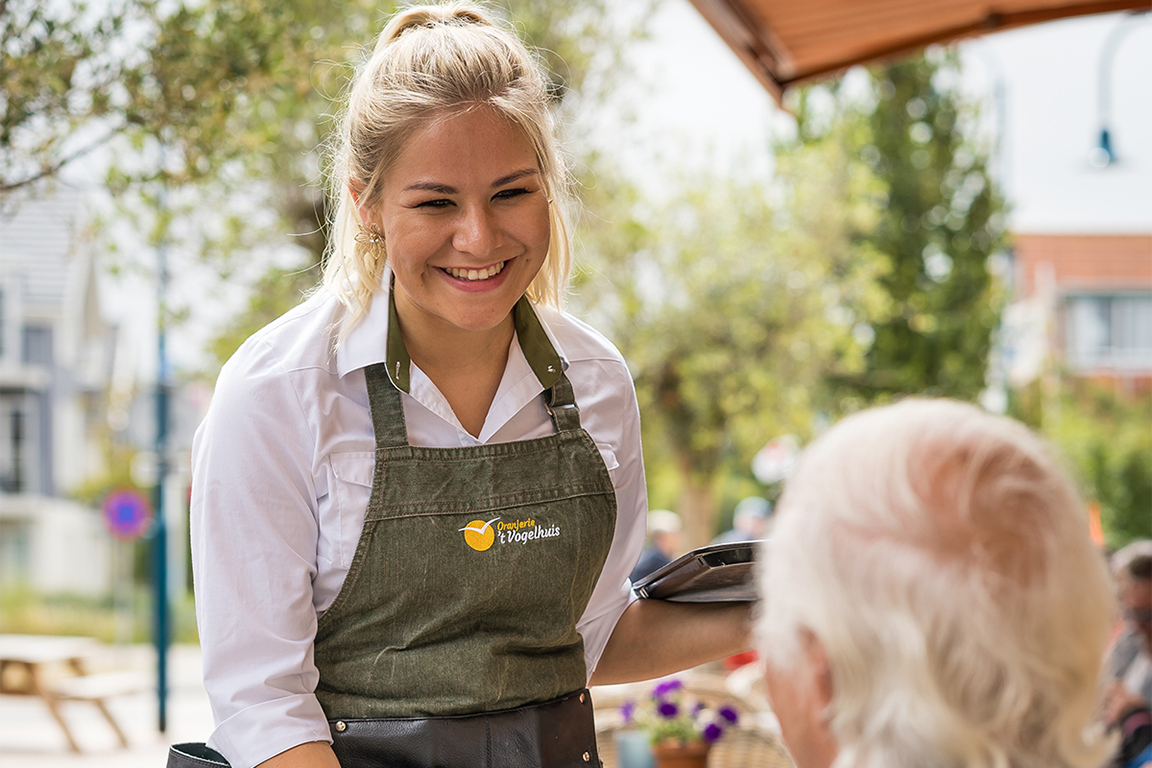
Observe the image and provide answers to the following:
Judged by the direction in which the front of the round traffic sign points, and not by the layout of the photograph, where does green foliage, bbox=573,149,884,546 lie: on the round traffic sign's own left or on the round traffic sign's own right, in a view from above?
on the round traffic sign's own left

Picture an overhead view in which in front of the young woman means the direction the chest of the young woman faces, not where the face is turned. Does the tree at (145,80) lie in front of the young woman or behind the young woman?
behind

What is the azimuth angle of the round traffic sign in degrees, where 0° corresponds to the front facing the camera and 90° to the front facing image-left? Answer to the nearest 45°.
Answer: approximately 0°

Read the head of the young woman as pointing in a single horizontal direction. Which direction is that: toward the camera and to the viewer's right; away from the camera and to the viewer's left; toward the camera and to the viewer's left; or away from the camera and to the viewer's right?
toward the camera and to the viewer's right

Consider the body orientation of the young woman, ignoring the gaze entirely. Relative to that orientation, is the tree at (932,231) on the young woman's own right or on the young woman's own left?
on the young woman's own left

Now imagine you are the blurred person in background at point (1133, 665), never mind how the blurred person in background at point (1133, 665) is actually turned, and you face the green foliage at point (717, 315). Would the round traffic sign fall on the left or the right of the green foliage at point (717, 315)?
left

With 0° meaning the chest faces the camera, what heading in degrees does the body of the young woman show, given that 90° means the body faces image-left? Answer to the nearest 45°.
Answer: approximately 315°

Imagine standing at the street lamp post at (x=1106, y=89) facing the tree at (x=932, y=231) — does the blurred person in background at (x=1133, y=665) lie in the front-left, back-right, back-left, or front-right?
back-left
